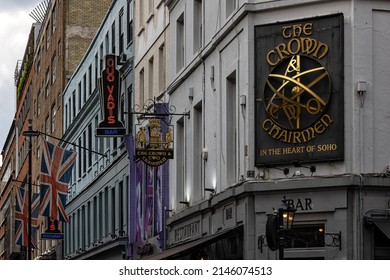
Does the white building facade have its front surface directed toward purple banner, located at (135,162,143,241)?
no

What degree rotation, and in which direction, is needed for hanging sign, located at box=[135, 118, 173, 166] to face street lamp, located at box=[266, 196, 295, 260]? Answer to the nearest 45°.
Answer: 0° — it already faces it

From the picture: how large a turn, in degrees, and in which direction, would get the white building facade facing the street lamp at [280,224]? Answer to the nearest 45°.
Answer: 0° — it already faces it

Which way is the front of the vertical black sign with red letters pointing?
toward the camera

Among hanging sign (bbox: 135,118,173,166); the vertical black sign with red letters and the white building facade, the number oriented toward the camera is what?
3

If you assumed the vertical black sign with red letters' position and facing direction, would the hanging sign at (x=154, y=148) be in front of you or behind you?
in front

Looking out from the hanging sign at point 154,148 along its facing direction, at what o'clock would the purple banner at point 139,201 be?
The purple banner is roughly at 6 o'clock from the hanging sign.

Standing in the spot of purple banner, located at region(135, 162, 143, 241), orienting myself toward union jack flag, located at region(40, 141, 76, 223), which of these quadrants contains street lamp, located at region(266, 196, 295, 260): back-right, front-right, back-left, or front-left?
back-left

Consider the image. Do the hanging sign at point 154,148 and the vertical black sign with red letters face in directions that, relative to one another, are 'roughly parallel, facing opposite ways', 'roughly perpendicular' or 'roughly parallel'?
roughly parallel

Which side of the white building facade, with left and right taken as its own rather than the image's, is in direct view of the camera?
front
